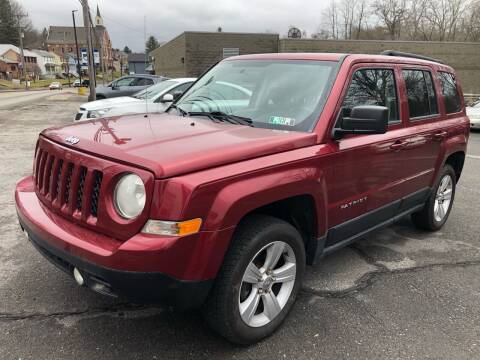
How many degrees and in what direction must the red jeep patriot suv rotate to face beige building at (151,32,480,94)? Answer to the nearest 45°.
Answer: approximately 135° to its right

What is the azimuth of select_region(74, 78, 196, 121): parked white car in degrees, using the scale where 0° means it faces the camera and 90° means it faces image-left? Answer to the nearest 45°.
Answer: approximately 45°

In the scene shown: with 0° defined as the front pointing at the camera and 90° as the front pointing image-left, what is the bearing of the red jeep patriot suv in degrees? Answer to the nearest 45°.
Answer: approximately 45°

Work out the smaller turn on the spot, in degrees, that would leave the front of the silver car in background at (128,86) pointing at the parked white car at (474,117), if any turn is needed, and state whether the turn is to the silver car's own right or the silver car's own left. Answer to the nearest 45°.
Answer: approximately 180°

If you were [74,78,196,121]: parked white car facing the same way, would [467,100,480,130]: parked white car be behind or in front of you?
behind

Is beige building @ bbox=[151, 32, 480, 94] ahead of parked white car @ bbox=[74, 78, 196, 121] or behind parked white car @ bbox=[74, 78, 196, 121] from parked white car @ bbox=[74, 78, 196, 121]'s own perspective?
behind

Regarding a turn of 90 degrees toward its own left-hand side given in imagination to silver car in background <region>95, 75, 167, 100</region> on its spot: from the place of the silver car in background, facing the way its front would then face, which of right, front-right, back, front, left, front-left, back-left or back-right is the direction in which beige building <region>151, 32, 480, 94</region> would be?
back-left

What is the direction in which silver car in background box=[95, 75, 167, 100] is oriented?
to the viewer's left

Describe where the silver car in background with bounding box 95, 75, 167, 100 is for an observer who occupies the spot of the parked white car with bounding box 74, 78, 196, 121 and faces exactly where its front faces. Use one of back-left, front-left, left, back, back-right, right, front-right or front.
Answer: back-right
